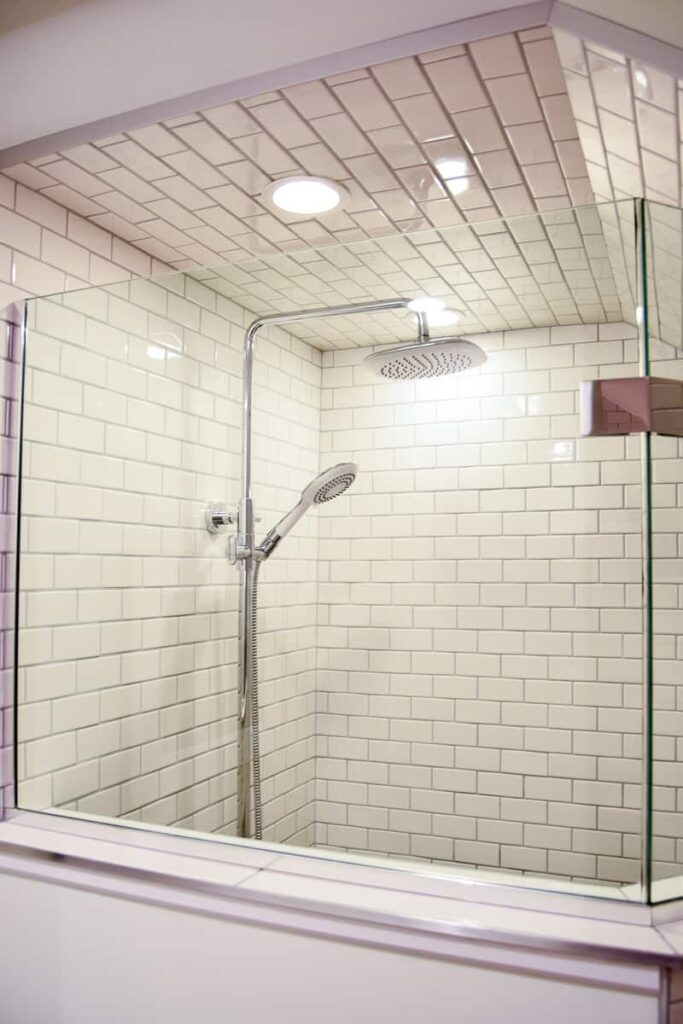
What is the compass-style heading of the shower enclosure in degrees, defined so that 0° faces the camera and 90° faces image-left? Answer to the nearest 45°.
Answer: approximately 45°
